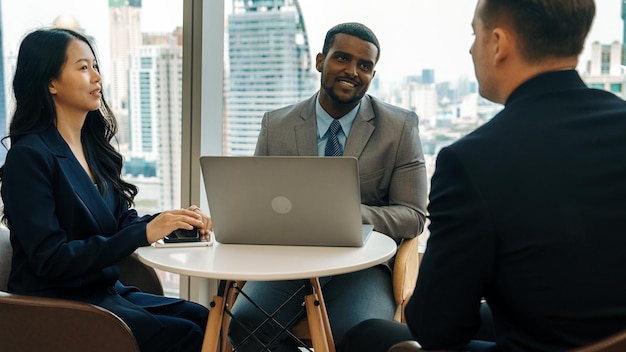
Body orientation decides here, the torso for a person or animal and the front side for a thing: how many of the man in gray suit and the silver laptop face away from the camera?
1

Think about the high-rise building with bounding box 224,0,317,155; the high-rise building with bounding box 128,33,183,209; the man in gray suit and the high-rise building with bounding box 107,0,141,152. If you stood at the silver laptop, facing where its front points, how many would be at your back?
0

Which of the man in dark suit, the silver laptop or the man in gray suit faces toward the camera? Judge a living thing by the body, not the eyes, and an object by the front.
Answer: the man in gray suit

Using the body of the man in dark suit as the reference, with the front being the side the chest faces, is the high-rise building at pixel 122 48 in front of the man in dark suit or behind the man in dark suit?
in front

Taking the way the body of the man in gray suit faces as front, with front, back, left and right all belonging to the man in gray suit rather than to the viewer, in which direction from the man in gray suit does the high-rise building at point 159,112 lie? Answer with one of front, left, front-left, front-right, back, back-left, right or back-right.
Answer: back-right

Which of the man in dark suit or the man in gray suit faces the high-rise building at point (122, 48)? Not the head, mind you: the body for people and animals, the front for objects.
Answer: the man in dark suit

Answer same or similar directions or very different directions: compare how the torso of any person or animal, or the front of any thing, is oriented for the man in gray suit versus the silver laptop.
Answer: very different directions

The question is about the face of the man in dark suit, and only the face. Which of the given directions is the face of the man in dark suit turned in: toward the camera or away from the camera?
away from the camera

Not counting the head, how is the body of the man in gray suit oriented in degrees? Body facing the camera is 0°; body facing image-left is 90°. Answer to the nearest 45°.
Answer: approximately 0°

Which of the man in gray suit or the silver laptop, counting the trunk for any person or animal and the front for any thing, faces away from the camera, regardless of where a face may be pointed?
the silver laptop

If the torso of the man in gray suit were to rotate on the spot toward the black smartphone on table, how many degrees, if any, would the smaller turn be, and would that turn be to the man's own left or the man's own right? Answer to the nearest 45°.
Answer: approximately 45° to the man's own right

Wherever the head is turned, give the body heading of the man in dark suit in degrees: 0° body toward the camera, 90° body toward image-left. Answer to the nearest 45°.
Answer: approximately 135°

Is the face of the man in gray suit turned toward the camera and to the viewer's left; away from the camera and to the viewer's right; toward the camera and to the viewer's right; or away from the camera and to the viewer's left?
toward the camera and to the viewer's right

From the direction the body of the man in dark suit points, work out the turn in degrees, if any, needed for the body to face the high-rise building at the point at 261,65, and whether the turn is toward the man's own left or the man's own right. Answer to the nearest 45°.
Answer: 0° — they already face it

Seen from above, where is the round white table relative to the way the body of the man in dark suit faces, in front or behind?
in front

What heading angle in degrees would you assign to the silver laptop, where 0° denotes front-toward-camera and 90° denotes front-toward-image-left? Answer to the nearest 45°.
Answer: approximately 180°
